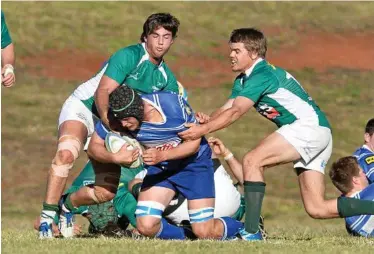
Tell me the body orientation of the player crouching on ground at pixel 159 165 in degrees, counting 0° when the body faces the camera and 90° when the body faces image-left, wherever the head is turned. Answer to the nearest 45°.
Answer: approximately 45°
